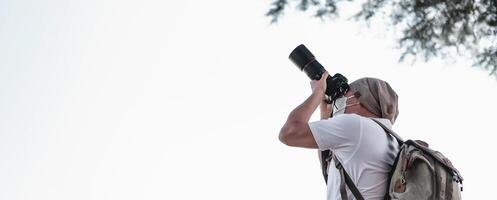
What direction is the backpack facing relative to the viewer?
to the viewer's right

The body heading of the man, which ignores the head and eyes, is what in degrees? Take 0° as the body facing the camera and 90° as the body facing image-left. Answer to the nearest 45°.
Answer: approximately 90°
